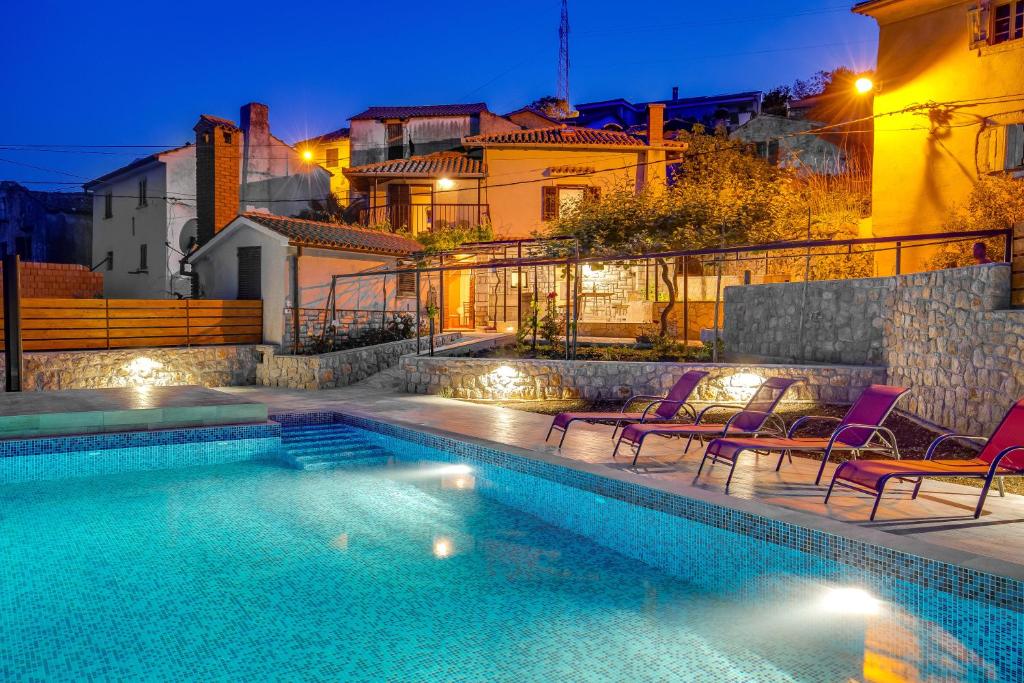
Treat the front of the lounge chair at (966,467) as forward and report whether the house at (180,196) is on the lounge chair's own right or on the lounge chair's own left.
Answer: on the lounge chair's own right

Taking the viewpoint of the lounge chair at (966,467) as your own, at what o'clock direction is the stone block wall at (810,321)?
The stone block wall is roughly at 4 o'clock from the lounge chair.

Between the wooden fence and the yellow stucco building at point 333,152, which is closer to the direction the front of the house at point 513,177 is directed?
the wooden fence

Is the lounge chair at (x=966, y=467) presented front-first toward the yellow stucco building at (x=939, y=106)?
no

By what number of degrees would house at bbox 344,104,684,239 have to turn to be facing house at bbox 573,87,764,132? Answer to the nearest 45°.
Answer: approximately 135° to its left

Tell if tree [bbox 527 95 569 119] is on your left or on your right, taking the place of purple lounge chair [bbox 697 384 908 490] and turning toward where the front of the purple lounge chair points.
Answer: on your right

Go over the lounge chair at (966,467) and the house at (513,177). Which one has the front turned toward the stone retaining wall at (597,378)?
the house

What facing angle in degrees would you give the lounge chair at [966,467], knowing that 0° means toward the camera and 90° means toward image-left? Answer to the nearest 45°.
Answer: approximately 45°

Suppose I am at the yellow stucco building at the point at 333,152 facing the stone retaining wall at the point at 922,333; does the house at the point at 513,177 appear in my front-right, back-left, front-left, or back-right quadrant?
front-left

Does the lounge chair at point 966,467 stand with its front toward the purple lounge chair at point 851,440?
no

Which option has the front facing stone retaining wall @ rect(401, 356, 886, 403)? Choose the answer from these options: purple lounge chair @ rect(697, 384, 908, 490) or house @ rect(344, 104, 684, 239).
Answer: the house

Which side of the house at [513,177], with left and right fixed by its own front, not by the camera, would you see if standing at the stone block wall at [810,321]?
front

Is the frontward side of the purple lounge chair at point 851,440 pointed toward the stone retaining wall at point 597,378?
no

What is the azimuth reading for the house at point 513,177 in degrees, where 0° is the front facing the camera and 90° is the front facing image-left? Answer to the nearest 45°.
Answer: approximately 0°

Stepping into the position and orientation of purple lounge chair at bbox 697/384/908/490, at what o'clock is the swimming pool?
The swimming pool is roughly at 12 o'clock from the purple lounge chair.

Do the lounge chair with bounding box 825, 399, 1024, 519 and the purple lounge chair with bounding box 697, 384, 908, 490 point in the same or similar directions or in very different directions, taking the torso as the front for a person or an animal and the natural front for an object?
same or similar directions

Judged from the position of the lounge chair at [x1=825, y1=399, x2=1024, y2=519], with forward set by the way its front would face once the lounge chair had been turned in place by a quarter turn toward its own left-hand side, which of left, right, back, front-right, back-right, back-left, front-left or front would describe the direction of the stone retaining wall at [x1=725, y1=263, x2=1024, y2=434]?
back-left
